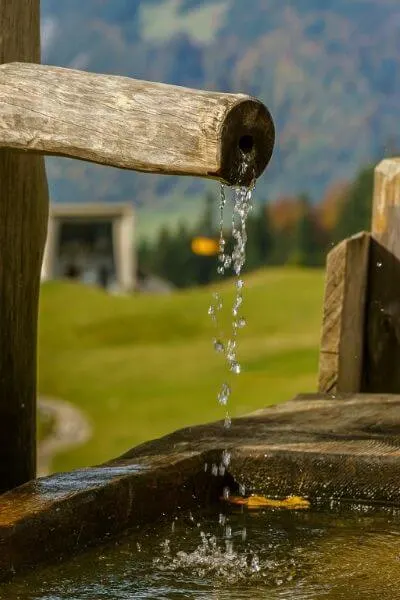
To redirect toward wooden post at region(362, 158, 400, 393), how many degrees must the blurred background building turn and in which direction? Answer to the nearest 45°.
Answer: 0° — it already faces it

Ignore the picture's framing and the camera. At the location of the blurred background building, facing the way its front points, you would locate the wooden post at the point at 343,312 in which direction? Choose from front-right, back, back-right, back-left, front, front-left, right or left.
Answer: front

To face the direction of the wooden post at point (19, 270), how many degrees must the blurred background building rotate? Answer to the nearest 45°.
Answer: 0° — it already faces it

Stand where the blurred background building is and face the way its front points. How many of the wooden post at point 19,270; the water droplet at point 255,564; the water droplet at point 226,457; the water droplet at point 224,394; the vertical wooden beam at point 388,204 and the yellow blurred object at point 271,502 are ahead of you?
6

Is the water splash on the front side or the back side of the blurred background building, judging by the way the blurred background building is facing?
on the front side

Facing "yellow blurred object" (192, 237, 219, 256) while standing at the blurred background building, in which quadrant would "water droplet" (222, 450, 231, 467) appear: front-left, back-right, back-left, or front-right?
front-right

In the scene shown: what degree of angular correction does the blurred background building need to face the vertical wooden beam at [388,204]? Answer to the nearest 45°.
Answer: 0° — it already faces it

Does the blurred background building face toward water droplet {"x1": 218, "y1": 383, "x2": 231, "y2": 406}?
yes

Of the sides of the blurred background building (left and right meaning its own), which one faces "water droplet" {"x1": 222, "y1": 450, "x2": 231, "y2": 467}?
front

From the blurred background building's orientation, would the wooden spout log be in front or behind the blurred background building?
in front

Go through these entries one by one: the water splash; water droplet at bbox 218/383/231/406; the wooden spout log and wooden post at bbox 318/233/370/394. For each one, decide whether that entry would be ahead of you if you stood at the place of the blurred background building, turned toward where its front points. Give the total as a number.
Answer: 4

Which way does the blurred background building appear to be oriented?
toward the camera

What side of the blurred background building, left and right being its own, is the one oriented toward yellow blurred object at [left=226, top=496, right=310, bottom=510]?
front
